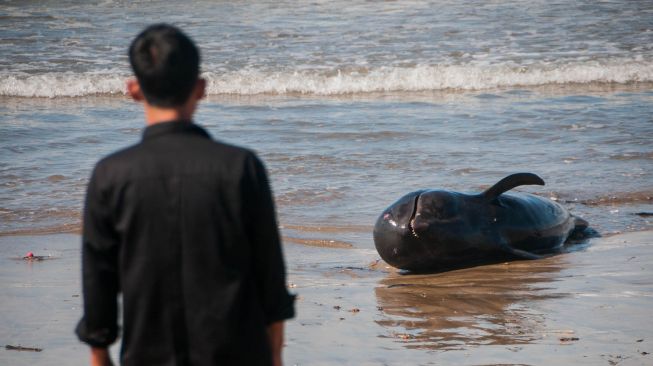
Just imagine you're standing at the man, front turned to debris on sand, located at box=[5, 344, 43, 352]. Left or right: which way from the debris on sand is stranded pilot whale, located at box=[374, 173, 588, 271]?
right

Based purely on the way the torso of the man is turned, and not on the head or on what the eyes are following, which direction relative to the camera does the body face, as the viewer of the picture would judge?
away from the camera

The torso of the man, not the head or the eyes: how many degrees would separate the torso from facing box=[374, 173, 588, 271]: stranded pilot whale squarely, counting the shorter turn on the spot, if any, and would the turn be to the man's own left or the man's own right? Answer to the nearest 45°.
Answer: approximately 45° to the man's own right

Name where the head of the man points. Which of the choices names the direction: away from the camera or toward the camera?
away from the camera

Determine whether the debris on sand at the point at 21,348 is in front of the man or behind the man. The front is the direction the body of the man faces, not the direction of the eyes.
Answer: in front

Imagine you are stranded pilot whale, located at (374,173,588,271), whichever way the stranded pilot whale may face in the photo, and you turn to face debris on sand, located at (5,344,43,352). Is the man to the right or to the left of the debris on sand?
left
